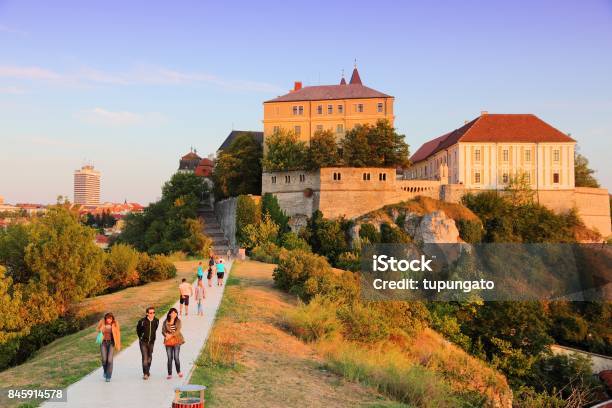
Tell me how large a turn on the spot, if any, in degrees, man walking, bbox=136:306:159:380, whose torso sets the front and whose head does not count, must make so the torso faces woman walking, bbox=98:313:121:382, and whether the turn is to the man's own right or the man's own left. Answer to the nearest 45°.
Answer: approximately 90° to the man's own right

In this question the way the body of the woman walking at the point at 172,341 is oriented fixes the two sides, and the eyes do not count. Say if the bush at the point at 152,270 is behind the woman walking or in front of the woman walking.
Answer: behind

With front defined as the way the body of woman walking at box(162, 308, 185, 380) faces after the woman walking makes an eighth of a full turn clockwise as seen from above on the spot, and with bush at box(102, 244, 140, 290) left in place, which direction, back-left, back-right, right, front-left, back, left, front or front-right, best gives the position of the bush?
back-right

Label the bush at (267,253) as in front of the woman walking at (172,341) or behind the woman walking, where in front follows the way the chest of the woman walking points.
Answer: behind

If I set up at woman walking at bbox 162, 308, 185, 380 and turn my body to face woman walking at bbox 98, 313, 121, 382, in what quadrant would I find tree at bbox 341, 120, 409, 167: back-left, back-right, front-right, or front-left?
back-right

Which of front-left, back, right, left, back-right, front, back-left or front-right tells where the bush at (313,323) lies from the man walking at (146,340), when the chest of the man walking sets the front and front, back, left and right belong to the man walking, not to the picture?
back-left

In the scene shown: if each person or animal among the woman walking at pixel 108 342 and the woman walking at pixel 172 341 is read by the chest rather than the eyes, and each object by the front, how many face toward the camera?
2

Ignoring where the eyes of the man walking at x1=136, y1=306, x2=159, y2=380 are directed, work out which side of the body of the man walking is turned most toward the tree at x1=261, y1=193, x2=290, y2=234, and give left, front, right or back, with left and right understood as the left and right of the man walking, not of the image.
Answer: back

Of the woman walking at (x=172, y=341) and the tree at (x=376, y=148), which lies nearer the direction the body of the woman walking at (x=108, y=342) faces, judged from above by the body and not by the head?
the woman walking

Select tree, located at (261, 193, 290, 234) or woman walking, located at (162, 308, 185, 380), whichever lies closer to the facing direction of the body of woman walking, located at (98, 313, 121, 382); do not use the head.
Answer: the woman walking
